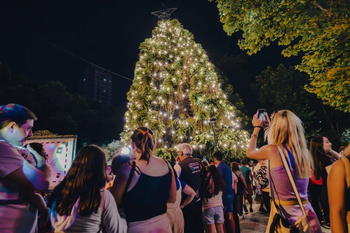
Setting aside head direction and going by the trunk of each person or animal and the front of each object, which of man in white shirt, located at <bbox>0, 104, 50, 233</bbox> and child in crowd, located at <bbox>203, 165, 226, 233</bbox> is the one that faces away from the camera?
the child in crowd

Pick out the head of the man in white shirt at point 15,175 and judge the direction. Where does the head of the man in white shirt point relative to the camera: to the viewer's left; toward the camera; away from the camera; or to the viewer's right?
to the viewer's right

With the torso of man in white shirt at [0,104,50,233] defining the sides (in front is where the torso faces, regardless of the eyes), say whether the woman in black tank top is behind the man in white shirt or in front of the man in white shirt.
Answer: in front

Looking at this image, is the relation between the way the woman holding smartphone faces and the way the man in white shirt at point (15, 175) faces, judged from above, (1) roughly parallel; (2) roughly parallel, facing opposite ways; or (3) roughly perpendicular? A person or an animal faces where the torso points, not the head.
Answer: roughly perpendicular

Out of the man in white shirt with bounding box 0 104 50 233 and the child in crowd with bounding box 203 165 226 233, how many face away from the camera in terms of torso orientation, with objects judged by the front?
1

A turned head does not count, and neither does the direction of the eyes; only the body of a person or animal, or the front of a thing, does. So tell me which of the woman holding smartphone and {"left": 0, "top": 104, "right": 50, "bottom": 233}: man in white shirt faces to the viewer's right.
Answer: the man in white shirt

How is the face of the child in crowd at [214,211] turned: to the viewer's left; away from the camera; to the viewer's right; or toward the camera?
away from the camera

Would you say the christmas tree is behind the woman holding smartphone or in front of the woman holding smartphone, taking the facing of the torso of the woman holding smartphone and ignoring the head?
in front

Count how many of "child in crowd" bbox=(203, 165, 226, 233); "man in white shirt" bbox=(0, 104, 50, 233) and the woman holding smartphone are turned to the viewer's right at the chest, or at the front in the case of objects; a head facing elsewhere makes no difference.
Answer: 1

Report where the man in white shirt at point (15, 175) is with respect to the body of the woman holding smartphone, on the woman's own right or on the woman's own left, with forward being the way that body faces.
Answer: on the woman's own left

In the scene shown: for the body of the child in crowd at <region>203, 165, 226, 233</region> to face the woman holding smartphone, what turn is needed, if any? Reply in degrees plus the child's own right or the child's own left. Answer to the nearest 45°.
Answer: approximately 180°

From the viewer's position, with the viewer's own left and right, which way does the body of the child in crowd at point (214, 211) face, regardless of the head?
facing away from the viewer

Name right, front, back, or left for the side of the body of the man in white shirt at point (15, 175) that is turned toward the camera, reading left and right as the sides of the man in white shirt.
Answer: right

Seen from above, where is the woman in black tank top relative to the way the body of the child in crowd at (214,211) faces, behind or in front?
behind

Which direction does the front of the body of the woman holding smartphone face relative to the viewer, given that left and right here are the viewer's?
facing away from the viewer and to the left of the viewer
